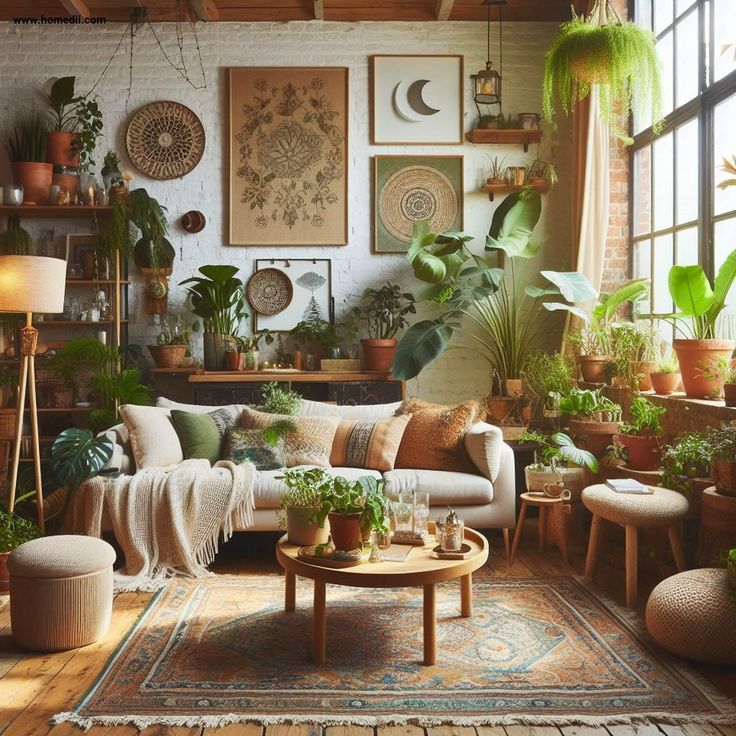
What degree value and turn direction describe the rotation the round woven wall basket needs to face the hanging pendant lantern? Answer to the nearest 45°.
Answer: approximately 45° to its left

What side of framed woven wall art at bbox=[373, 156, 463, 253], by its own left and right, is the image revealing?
front

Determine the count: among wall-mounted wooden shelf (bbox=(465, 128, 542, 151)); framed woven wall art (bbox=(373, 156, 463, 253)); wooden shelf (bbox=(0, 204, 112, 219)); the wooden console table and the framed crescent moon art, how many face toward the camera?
5

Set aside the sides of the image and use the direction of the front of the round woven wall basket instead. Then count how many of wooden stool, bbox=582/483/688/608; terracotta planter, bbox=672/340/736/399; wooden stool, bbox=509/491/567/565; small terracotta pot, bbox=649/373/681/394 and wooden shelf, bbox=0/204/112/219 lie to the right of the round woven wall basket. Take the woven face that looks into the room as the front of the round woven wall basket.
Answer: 1

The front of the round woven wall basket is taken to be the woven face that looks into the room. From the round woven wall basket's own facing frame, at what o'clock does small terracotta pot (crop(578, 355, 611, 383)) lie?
The small terracotta pot is roughly at 10 o'clock from the round woven wall basket.

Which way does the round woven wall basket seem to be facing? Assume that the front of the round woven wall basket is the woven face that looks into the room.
toward the camera

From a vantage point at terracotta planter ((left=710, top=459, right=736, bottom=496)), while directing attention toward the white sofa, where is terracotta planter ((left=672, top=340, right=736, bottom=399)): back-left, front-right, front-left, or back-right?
front-right

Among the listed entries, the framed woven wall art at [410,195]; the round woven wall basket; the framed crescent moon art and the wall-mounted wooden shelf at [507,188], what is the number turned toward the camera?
4

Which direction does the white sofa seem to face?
toward the camera

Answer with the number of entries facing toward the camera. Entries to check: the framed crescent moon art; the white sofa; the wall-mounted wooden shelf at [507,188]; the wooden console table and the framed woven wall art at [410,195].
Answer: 5

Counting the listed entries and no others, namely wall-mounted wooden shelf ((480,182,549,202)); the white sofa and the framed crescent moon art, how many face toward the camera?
3

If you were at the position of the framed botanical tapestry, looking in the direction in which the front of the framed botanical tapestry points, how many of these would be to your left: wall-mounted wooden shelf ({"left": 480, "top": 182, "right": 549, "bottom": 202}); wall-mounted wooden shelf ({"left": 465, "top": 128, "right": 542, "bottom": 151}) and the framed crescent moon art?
3
